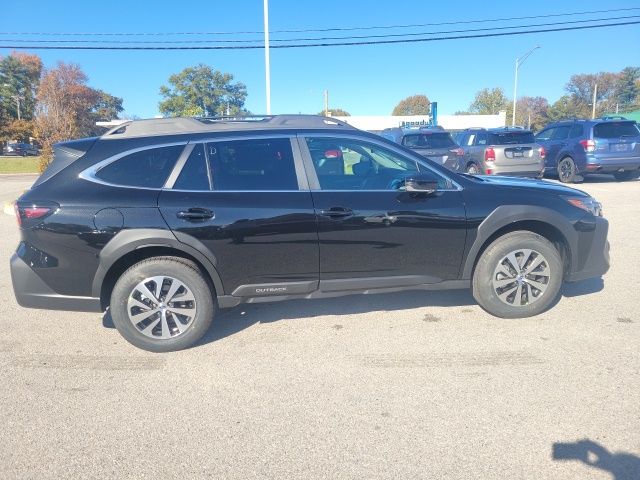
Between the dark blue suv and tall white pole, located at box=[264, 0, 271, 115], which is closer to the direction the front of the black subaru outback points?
the dark blue suv

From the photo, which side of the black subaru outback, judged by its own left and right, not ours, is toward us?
right

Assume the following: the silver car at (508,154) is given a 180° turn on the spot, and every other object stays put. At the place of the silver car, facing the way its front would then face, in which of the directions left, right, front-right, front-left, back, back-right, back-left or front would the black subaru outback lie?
front-right

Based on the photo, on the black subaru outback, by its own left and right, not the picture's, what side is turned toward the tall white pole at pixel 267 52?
left

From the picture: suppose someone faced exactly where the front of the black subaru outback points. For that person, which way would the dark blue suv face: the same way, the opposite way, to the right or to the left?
to the left

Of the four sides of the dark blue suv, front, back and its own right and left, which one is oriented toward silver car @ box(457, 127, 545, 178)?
left

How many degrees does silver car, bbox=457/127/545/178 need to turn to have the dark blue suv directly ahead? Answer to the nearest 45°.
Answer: approximately 90° to its right

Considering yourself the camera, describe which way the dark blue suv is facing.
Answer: facing away from the viewer and to the left of the viewer

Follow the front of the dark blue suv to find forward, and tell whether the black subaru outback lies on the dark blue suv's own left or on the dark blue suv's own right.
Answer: on the dark blue suv's own left
